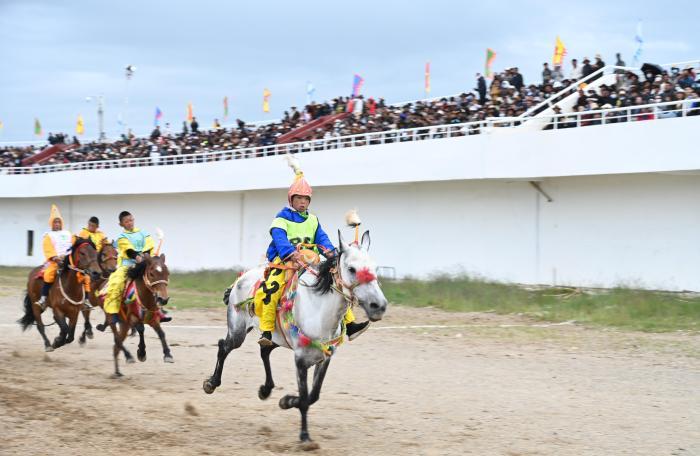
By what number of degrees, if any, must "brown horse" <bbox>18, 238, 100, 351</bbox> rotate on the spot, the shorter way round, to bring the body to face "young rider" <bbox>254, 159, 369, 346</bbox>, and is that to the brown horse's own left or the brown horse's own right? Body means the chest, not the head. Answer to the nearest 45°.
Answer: approximately 45° to the brown horse's own right

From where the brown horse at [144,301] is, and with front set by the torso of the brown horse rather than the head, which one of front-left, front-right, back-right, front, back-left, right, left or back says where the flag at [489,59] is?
left

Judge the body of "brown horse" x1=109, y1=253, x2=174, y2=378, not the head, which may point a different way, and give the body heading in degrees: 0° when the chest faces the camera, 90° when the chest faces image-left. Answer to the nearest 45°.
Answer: approximately 315°

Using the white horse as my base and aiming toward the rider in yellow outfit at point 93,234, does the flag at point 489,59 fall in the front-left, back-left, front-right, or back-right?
front-right

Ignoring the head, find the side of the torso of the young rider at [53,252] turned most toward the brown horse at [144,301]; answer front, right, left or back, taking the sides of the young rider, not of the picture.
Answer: front

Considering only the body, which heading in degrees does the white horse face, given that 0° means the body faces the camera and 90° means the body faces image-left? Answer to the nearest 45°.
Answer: approximately 315°

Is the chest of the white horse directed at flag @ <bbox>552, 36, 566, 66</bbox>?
no

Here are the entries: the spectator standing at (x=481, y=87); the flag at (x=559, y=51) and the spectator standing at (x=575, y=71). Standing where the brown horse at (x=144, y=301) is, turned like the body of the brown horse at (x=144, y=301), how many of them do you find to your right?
0

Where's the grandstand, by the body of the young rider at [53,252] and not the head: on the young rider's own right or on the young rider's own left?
on the young rider's own left

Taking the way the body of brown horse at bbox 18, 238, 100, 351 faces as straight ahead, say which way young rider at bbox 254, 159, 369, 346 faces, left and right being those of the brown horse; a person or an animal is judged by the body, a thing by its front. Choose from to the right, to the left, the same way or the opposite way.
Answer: the same way

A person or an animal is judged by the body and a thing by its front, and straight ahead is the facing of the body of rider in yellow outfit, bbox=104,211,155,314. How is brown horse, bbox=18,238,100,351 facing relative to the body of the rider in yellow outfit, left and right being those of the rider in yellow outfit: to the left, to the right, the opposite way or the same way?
the same way

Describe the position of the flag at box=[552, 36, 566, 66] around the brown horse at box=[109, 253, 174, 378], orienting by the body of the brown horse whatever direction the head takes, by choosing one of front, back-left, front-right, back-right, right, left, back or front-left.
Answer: left

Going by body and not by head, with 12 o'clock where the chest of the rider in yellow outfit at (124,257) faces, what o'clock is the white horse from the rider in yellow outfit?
The white horse is roughly at 1 o'clock from the rider in yellow outfit.

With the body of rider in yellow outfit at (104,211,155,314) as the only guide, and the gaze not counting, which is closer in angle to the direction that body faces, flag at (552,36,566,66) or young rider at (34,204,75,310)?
the flag

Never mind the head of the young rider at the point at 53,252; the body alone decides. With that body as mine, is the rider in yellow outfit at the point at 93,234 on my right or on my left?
on my left

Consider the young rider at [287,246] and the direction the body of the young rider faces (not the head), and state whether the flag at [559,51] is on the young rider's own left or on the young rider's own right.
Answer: on the young rider's own left

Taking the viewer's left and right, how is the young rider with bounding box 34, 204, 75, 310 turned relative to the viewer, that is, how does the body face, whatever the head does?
facing the viewer and to the right of the viewer

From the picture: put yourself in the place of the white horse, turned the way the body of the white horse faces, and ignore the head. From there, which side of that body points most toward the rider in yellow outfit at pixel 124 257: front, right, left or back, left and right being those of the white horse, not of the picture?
back

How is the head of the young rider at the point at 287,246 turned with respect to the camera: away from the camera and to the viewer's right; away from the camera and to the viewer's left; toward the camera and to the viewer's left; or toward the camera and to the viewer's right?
toward the camera and to the viewer's right

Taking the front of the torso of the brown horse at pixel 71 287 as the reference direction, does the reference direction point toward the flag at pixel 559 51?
no

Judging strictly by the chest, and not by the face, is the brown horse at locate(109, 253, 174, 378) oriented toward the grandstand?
no

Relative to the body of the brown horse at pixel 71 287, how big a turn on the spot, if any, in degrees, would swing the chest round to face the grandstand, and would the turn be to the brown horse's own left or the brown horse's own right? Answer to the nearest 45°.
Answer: approximately 90° to the brown horse's own left

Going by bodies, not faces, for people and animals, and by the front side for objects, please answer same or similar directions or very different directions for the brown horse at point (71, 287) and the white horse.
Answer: same or similar directions
